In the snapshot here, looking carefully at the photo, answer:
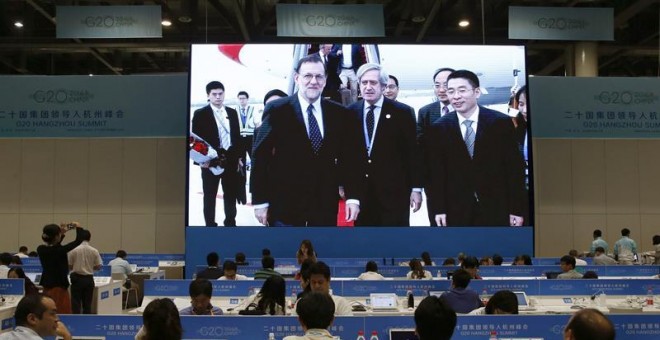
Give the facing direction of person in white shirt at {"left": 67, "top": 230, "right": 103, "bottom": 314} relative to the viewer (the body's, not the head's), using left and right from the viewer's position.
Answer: facing away from the viewer

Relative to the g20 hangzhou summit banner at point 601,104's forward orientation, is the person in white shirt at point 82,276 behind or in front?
in front

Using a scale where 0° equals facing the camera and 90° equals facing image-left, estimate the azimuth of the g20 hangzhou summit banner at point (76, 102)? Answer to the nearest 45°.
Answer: approximately 0°

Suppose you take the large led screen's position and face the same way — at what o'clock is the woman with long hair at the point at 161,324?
The woman with long hair is roughly at 12 o'clock from the large led screen.

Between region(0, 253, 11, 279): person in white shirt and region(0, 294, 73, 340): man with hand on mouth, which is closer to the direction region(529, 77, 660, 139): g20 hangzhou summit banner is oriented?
the man with hand on mouth

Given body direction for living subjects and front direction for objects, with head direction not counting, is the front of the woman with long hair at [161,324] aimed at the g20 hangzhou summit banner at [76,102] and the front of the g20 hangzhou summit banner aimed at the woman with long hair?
yes

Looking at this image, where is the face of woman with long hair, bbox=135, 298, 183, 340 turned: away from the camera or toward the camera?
away from the camera

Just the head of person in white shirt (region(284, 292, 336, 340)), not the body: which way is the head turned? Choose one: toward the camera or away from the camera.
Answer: away from the camera

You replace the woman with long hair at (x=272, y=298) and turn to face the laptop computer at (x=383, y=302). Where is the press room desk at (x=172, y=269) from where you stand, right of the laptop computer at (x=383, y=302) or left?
left

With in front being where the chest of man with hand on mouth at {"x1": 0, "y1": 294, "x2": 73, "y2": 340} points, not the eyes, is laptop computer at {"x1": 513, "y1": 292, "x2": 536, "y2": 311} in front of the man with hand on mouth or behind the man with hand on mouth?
in front

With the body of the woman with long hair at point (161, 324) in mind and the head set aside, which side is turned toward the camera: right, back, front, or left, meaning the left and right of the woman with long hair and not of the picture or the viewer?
back

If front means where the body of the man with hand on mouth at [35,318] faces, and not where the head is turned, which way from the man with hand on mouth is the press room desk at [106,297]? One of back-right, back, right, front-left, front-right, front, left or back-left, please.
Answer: left

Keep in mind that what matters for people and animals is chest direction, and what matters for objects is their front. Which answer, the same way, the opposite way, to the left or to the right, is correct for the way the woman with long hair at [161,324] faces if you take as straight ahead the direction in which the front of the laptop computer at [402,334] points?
the opposite way

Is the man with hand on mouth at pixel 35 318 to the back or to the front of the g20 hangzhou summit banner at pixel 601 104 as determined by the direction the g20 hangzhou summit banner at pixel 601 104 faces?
to the front

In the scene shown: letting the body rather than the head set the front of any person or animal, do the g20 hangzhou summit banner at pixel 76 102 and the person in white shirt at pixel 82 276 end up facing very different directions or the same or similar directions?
very different directions

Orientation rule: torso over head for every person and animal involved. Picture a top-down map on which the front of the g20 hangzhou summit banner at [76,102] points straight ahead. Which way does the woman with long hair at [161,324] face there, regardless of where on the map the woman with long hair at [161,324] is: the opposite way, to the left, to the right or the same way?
the opposite way

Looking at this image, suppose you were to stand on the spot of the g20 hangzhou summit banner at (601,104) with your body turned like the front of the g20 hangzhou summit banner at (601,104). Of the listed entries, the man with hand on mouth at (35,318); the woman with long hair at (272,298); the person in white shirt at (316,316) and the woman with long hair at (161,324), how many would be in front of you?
4

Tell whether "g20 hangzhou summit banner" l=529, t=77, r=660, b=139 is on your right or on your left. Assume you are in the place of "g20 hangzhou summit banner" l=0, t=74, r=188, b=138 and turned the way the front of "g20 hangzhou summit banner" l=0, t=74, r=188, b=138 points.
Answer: on your left
